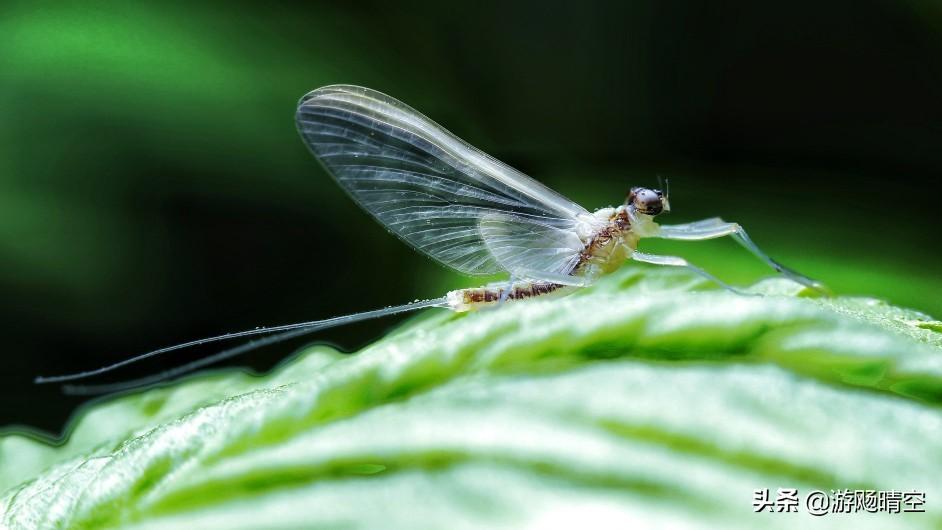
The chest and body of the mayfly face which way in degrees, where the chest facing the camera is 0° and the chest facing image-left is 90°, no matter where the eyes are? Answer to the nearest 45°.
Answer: approximately 270°
